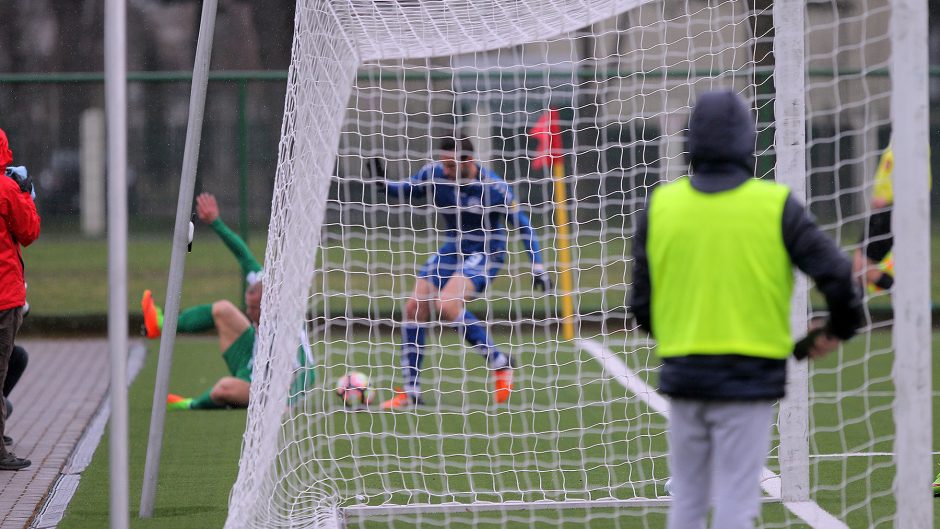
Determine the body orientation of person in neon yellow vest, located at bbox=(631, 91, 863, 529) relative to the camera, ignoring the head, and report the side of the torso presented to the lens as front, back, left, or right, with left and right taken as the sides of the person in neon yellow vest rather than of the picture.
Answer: back

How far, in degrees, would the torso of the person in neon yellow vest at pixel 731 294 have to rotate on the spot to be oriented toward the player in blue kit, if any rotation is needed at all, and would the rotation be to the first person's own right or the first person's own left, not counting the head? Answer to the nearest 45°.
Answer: approximately 45° to the first person's own left

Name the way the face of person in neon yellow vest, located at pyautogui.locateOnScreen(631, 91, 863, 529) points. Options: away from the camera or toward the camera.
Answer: away from the camera

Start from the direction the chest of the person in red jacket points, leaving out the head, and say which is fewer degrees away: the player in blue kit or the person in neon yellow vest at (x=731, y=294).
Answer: the player in blue kit

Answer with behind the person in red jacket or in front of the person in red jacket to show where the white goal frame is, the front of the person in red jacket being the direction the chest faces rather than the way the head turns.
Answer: in front

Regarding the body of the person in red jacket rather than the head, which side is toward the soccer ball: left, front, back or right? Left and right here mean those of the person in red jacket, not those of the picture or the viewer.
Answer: front

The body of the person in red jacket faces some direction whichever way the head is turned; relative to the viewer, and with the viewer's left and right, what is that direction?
facing to the right of the viewer
